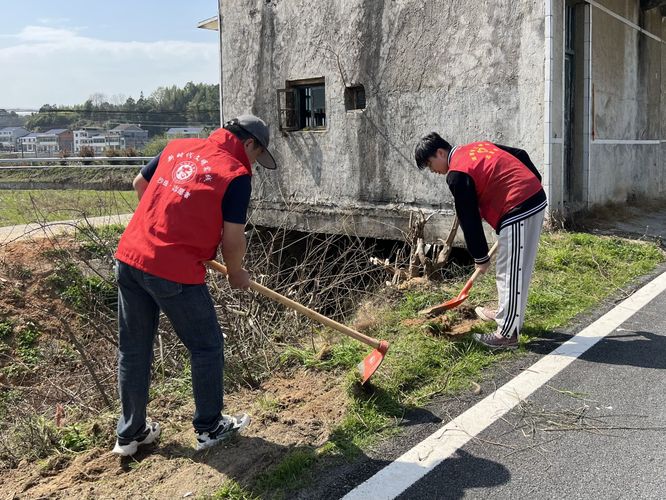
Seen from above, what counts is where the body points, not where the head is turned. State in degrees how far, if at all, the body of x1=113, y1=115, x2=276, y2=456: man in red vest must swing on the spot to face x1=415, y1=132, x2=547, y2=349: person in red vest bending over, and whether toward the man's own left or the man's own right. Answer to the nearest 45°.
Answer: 0° — they already face them

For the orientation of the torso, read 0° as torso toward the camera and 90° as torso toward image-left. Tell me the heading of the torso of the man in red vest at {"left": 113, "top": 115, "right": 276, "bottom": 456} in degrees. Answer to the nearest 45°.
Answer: approximately 225°
